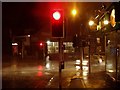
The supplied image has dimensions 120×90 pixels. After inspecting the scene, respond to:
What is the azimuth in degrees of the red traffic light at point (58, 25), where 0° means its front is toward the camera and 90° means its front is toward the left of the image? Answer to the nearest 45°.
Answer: approximately 0°
